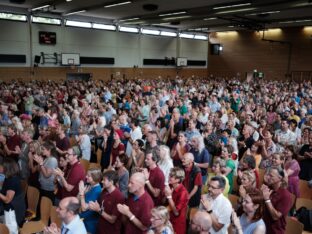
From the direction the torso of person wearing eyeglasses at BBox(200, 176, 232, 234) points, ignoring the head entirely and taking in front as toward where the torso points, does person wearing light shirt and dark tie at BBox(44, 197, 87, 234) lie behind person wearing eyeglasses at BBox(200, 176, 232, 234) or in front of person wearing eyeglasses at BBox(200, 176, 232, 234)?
in front

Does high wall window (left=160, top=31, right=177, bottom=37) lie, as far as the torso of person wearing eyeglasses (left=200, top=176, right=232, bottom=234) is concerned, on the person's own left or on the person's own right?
on the person's own right

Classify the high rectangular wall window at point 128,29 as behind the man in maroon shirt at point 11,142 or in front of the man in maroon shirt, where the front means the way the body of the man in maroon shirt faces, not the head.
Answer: behind

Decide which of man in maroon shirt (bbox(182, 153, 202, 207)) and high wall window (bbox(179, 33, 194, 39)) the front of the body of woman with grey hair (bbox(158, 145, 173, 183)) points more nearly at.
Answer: the man in maroon shirt

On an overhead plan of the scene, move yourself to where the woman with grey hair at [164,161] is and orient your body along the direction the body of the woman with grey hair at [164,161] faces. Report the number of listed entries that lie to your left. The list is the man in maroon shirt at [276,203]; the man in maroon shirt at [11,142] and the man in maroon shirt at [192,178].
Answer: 2
